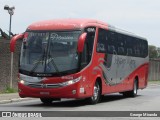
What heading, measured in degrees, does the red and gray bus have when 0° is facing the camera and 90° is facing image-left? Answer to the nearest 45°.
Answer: approximately 45°
